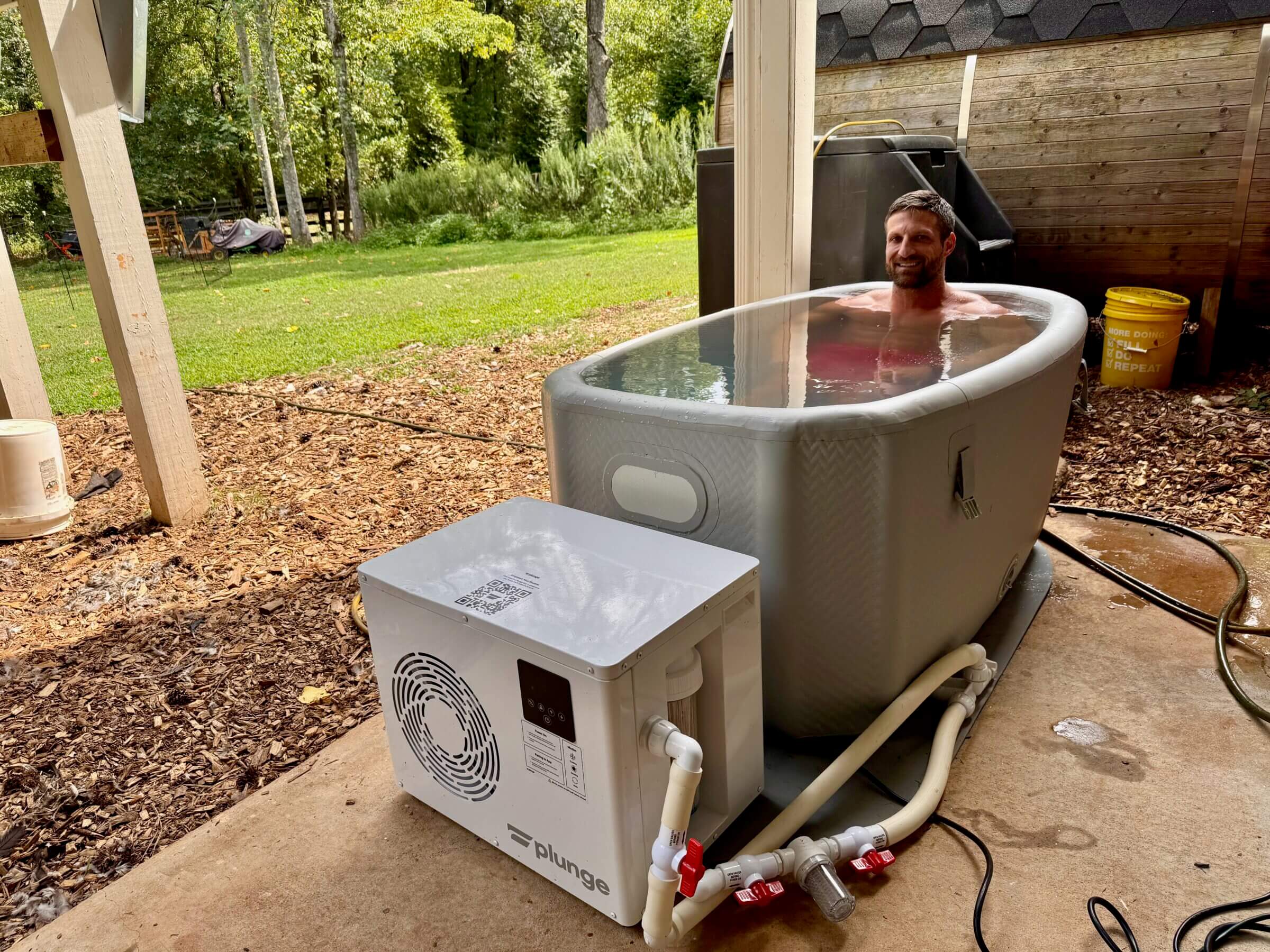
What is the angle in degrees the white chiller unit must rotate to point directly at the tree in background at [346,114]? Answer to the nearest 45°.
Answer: approximately 135° to its right

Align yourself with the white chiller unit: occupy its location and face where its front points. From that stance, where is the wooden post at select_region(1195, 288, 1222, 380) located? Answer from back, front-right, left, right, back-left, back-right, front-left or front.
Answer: back

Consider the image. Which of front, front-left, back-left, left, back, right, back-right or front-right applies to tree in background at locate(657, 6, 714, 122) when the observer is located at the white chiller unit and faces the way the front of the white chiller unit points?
back-right

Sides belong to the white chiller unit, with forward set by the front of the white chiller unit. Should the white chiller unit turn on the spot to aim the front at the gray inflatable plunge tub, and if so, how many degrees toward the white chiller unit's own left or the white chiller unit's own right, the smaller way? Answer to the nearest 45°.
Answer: approximately 180°

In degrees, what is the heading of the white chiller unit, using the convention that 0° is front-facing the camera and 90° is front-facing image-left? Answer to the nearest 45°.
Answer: approximately 45°

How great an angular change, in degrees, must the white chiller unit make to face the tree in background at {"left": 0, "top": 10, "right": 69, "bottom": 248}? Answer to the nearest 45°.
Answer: approximately 90° to its right

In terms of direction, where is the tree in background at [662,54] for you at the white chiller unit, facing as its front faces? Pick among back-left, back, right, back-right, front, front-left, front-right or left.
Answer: back-right

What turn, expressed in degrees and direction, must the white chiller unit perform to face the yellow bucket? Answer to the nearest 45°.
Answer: approximately 180°

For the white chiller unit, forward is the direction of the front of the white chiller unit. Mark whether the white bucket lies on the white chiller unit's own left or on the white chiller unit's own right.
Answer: on the white chiller unit's own right

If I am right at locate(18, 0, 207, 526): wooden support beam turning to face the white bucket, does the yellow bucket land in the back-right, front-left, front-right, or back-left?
back-right

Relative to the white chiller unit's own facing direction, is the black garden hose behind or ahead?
behind
